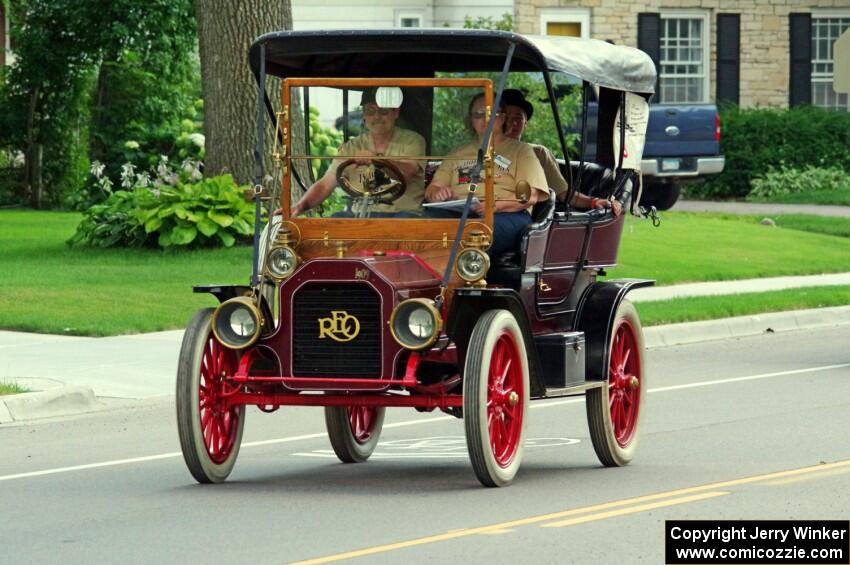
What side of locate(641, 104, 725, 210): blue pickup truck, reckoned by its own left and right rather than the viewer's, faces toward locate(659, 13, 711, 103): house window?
front

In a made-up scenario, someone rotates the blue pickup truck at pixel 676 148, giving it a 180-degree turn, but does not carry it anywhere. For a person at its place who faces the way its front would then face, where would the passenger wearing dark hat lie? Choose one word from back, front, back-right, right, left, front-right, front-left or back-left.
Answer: front

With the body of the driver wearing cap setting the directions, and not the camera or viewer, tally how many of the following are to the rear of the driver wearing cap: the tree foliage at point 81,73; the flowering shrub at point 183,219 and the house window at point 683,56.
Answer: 3

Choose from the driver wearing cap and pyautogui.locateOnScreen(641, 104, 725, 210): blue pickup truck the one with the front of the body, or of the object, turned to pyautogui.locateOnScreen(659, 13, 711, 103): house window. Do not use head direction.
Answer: the blue pickup truck

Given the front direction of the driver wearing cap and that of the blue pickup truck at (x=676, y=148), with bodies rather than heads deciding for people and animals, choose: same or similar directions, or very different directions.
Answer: very different directions

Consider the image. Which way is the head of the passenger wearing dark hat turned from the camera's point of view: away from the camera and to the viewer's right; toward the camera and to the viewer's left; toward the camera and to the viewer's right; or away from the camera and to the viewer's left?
toward the camera and to the viewer's left

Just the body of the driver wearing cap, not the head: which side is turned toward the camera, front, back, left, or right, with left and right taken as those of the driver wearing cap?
front

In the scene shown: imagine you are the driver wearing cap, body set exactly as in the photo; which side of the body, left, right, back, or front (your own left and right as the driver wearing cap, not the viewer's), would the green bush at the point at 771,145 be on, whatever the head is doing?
back

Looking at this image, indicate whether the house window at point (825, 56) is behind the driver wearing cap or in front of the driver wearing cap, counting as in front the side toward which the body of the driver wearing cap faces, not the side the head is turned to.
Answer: behind

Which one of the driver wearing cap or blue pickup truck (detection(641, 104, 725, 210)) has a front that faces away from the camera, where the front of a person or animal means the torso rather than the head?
the blue pickup truck

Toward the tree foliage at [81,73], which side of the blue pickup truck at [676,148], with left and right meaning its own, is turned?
left

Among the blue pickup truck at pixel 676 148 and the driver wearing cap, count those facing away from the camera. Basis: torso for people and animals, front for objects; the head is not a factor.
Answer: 1

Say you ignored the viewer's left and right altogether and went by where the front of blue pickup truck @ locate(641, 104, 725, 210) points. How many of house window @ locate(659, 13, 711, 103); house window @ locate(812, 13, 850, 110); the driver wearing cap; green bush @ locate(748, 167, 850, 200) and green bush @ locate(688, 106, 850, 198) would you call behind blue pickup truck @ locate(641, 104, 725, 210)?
1

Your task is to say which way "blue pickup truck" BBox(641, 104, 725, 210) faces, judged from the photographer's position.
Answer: facing away from the viewer
